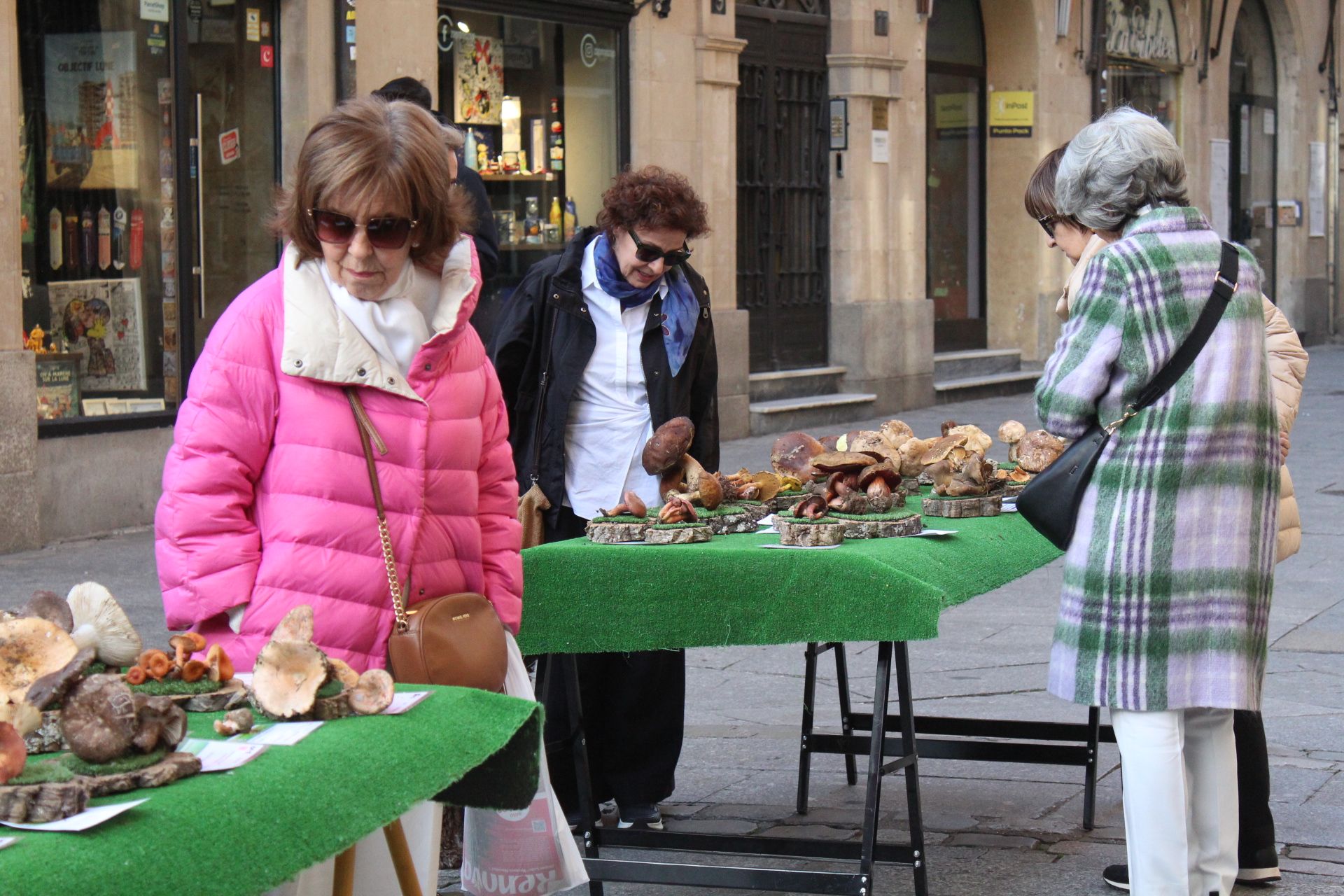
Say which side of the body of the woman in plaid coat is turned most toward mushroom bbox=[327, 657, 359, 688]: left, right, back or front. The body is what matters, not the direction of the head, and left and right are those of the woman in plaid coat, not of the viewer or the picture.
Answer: left

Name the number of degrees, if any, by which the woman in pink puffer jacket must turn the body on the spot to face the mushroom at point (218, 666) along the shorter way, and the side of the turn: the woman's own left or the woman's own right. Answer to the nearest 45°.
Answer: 0° — they already face it

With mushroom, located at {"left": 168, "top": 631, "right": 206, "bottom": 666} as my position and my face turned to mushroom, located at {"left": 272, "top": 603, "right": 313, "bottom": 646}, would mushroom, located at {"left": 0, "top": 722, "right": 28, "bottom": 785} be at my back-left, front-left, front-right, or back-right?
back-right

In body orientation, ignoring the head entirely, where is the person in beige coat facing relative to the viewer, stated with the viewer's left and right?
facing to the left of the viewer

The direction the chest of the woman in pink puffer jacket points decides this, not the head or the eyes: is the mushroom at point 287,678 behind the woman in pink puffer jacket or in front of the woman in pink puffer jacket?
in front

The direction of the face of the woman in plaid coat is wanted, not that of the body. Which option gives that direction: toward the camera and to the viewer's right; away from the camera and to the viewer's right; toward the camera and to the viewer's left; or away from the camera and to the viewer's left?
away from the camera and to the viewer's left

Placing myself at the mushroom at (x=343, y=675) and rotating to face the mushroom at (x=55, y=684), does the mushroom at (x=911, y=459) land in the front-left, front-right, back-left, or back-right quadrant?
back-right

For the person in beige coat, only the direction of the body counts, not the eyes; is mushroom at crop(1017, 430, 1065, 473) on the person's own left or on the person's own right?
on the person's own right

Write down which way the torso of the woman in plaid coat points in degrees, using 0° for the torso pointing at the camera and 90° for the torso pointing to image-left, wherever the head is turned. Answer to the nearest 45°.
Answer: approximately 135°

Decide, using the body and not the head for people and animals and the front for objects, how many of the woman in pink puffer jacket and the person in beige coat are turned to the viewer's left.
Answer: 1

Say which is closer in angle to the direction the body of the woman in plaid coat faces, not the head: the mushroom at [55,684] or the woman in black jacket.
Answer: the woman in black jacket

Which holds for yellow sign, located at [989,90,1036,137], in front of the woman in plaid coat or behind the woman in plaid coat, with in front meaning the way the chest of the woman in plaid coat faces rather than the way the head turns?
in front

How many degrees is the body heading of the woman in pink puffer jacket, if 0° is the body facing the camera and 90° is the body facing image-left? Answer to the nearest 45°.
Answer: approximately 0°
